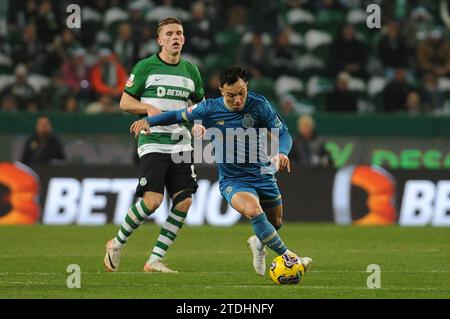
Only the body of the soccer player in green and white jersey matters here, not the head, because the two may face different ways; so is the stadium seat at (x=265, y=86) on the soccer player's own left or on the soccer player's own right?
on the soccer player's own left

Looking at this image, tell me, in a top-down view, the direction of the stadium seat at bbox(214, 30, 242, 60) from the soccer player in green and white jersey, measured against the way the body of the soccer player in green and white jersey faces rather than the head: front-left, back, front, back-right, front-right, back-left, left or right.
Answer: back-left

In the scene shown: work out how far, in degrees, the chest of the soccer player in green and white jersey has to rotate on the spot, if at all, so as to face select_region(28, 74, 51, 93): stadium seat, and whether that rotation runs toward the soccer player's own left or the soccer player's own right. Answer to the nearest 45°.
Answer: approximately 135° to the soccer player's own left

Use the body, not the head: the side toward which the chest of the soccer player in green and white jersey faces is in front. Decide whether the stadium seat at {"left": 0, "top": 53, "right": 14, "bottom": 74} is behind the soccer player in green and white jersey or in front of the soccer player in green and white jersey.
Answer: behind

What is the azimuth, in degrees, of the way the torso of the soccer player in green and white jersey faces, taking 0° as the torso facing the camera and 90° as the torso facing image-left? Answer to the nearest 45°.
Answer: approximately 315°
